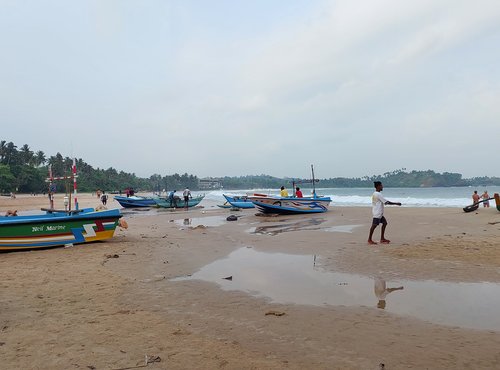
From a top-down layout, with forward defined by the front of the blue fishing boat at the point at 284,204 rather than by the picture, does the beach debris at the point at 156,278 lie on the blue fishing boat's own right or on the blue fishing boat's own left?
on the blue fishing boat's own left

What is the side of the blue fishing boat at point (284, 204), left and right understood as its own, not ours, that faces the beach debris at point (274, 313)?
left

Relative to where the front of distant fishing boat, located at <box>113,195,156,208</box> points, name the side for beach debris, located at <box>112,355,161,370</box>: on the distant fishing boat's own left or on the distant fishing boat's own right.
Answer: on the distant fishing boat's own left

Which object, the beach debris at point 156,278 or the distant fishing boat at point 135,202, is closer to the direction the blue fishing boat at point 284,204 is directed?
the distant fishing boat

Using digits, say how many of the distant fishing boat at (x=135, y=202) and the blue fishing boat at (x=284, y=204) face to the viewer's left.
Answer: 2

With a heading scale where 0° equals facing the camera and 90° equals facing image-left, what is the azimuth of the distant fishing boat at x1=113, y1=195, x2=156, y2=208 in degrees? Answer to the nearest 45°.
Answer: approximately 90°

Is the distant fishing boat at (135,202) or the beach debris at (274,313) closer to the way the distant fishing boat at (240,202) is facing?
the distant fishing boat

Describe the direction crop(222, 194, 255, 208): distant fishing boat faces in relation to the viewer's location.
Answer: facing to the left of the viewer

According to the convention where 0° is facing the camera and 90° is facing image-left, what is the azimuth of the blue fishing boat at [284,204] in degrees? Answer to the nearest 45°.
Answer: approximately 90°
